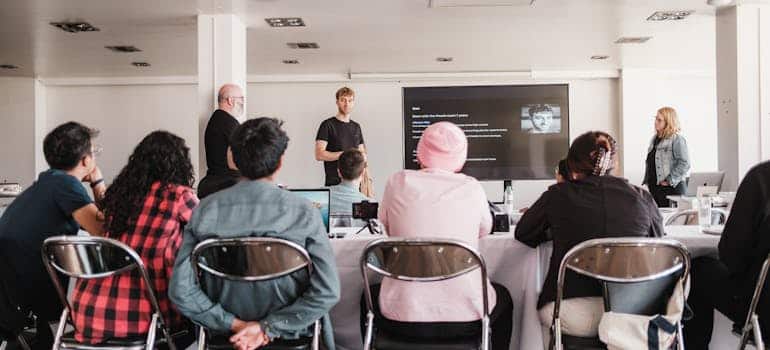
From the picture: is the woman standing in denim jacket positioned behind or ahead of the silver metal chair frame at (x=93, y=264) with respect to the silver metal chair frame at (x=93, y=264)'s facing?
ahead

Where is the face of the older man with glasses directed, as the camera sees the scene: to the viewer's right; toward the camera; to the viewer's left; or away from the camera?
to the viewer's right

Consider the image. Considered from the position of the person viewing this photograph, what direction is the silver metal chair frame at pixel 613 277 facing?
facing away from the viewer

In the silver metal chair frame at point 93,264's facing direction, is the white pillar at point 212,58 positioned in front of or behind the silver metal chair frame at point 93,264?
in front

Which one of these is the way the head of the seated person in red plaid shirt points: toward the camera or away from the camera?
away from the camera

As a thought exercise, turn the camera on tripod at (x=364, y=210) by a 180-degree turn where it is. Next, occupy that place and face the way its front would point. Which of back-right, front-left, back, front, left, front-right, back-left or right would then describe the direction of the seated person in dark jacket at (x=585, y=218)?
front-left

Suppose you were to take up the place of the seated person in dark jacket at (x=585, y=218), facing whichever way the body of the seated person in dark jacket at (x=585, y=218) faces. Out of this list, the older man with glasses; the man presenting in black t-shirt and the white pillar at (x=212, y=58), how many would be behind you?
0

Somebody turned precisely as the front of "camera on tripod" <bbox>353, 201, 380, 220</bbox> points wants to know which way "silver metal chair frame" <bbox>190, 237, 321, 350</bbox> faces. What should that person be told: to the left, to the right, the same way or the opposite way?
the same way

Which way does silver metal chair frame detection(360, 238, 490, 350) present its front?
away from the camera

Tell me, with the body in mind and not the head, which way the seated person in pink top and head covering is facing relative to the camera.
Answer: away from the camera

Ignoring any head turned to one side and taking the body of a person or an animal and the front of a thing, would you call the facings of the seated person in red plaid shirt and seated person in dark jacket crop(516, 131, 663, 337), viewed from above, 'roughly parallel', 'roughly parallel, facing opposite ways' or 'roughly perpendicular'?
roughly parallel

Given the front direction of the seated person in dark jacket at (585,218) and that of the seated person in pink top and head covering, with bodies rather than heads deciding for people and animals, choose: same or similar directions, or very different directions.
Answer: same or similar directions

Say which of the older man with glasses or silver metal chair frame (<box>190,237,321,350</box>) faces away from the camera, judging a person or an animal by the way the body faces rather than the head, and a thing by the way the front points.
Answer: the silver metal chair frame

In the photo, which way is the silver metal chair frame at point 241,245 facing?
away from the camera

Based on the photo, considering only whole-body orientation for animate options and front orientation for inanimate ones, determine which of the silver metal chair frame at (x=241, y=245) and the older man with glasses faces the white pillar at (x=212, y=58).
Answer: the silver metal chair frame

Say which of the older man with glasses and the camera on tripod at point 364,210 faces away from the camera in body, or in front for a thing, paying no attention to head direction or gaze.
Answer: the camera on tripod

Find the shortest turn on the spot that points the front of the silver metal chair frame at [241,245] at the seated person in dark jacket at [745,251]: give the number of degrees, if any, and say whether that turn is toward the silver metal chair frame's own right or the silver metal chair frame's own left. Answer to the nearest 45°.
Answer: approximately 90° to the silver metal chair frame's own right

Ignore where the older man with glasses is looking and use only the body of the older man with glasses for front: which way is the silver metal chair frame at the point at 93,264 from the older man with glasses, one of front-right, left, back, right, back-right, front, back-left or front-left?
right
